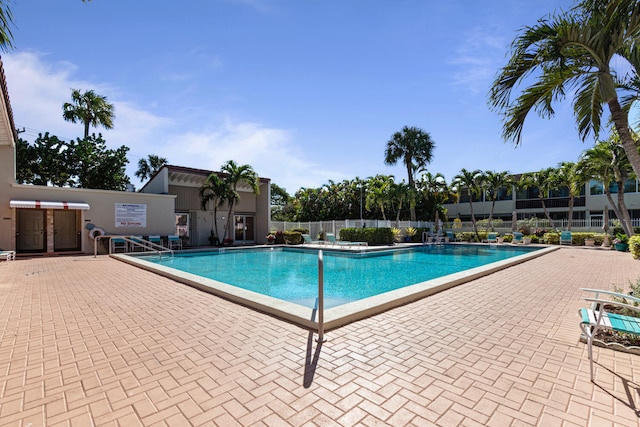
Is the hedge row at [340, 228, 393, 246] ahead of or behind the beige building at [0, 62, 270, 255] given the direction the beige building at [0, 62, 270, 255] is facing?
ahead

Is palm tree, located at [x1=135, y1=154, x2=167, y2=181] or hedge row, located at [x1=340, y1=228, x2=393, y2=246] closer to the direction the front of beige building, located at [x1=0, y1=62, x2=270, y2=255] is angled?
the hedge row

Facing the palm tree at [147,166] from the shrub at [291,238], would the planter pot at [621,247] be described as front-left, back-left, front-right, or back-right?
back-right

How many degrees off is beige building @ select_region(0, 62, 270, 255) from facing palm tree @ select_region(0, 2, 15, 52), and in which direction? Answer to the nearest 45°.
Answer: approximately 45° to its right

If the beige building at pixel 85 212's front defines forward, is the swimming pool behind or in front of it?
in front

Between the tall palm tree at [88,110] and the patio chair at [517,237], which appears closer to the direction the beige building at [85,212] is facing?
the patio chair

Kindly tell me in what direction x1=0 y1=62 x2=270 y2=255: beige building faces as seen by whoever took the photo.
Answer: facing the viewer and to the right of the viewer

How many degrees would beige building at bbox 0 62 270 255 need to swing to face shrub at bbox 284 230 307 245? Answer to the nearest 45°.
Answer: approximately 45° to its left

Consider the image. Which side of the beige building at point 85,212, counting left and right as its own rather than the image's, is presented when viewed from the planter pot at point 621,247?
front
